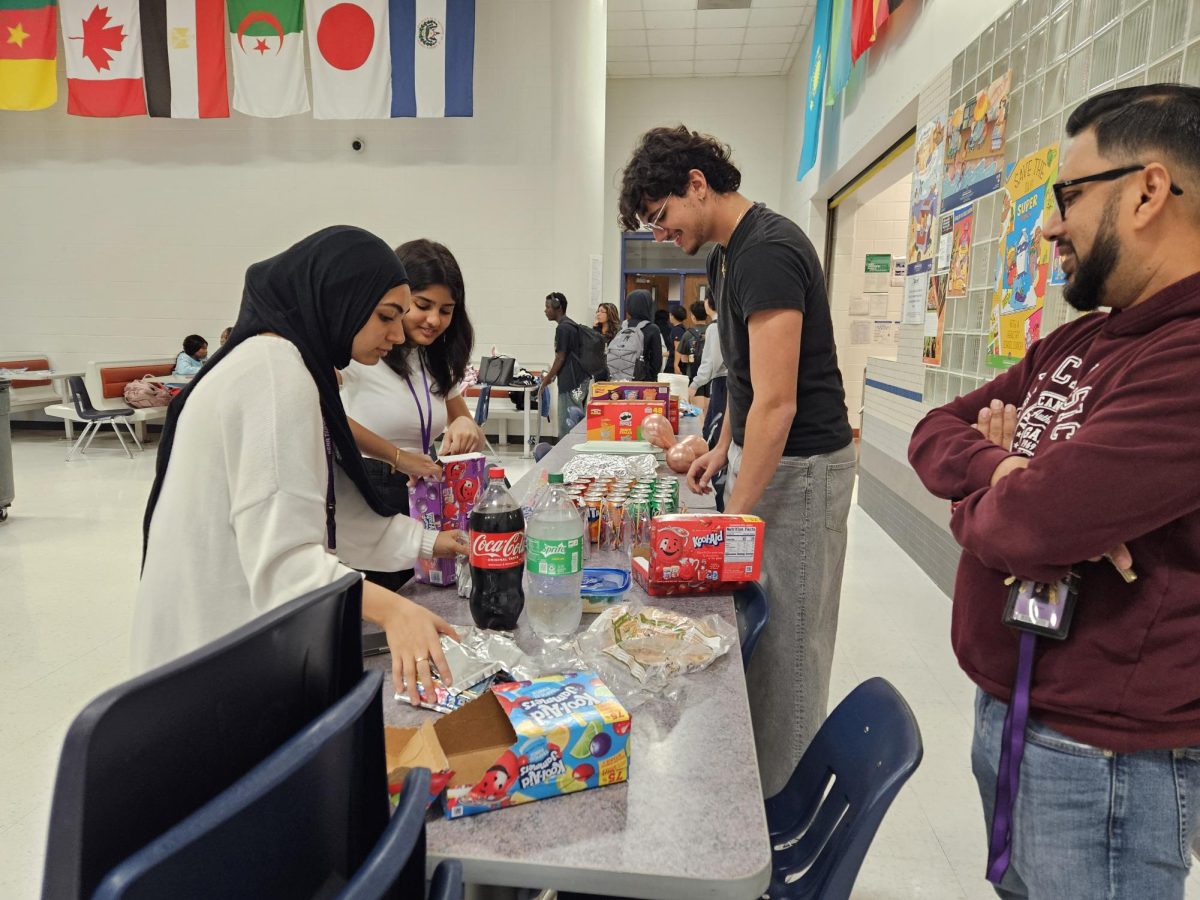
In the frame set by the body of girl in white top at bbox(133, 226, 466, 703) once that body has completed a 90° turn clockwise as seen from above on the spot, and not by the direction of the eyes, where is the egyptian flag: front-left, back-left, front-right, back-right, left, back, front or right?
back

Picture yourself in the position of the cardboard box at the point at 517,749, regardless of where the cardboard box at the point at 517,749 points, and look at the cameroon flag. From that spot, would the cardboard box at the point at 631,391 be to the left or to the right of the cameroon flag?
right

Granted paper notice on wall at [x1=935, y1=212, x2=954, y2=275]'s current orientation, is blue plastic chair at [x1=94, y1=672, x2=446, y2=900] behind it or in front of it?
in front

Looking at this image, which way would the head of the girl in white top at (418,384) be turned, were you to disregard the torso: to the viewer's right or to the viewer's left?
to the viewer's right

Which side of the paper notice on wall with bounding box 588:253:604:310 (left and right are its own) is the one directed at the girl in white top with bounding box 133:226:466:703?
front

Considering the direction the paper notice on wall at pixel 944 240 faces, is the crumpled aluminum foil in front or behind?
in front

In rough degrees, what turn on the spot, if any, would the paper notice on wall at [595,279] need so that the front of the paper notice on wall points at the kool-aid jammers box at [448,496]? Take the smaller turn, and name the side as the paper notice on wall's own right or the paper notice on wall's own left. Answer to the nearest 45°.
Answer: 0° — it already faces it

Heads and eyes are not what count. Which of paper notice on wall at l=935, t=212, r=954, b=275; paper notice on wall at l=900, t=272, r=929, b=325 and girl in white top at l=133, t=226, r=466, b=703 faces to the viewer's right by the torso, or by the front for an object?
the girl in white top

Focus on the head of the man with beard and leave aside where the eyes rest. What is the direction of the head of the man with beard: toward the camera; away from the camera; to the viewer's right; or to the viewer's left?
to the viewer's left

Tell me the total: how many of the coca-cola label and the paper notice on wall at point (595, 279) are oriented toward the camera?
2

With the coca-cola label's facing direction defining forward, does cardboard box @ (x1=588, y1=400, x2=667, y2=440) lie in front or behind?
behind

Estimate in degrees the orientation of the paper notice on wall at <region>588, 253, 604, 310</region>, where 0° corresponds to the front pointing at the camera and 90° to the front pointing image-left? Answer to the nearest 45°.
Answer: approximately 0°
